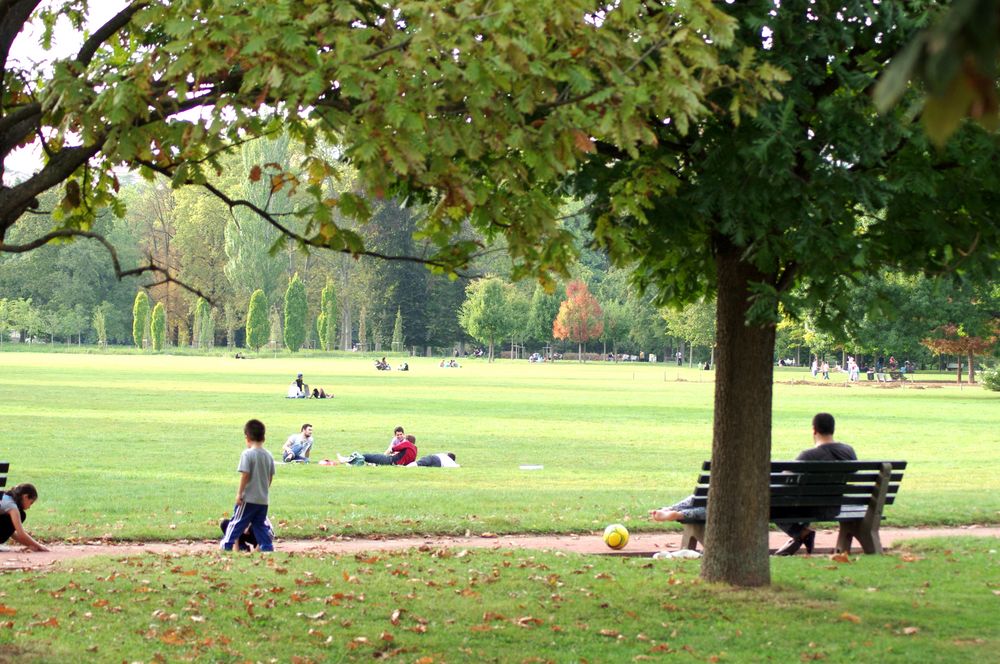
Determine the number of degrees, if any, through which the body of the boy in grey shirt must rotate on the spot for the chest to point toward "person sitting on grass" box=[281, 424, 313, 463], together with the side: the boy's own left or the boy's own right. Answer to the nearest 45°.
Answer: approximately 45° to the boy's own right

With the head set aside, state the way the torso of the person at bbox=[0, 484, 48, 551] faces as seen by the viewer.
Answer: to the viewer's right

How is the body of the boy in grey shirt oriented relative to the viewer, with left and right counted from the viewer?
facing away from the viewer and to the left of the viewer

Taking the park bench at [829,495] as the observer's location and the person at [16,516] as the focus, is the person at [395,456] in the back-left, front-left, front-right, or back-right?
front-right

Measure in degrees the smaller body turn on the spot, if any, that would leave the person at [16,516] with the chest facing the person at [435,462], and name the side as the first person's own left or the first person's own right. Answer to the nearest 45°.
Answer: approximately 45° to the first person's own left

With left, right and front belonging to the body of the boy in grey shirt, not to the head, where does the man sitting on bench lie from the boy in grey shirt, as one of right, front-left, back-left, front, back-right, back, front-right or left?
back-right

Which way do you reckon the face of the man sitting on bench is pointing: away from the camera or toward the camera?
away from the camera

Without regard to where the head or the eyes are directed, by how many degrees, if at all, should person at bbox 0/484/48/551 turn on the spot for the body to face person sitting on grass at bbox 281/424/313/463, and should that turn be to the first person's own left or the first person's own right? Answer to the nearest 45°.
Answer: approximately 45° to the first person's own left

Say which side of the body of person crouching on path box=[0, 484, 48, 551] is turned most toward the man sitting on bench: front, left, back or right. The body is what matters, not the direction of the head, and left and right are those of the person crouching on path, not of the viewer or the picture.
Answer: front

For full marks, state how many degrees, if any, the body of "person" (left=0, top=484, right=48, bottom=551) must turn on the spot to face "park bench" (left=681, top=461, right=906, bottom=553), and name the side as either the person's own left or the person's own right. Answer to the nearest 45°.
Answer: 0° — they already face it

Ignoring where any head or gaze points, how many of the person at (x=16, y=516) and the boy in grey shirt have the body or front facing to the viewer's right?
1

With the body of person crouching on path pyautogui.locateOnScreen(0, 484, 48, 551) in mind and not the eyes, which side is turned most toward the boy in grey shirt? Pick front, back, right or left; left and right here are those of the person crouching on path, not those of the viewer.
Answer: front
